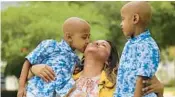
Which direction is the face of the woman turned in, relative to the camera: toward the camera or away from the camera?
toward the camera

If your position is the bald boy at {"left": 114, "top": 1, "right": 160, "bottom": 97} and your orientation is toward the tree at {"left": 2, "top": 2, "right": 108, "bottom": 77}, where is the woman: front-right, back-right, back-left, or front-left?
front-left

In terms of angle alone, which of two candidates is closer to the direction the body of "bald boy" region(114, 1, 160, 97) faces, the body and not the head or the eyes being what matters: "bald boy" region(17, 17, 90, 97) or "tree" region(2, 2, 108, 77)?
the bald boy

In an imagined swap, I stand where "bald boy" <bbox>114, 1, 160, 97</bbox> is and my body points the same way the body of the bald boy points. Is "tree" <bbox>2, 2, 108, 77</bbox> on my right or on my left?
on my right
